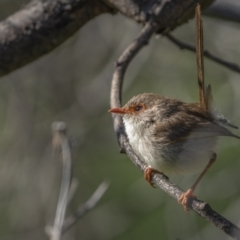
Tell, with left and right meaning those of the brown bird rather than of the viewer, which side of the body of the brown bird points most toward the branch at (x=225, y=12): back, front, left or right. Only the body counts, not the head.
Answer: right

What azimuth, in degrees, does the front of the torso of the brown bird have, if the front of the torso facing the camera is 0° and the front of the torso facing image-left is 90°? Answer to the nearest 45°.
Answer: approximately 90°

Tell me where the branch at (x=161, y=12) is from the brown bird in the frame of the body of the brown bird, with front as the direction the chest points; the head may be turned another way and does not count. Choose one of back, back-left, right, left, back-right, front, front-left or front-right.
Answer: right

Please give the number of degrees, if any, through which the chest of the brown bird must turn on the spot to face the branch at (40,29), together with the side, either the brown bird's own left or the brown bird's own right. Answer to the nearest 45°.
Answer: approximately 45° to the brown bird's own right
